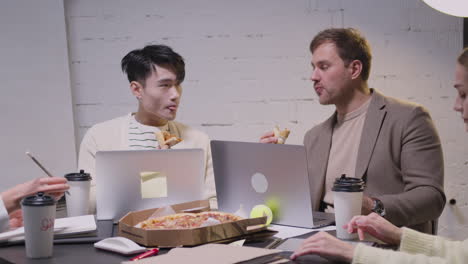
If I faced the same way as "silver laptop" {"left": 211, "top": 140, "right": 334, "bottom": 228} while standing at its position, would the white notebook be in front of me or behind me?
behind

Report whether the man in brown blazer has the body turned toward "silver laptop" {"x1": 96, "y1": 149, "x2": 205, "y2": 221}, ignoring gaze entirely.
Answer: yes

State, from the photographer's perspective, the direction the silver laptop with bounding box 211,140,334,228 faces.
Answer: facing away from the viewer and to the right of the viewer

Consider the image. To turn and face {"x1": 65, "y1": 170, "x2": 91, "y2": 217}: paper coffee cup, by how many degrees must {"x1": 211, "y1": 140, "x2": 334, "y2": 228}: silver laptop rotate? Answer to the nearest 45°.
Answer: approximately 135° to its left

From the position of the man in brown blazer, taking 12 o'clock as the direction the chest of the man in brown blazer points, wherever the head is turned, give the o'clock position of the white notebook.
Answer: The white notebook is roughly at 12 o'clock from the man in brown blazer.

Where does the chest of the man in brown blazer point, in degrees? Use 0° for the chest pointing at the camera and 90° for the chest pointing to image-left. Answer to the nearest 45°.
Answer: approximately 45°

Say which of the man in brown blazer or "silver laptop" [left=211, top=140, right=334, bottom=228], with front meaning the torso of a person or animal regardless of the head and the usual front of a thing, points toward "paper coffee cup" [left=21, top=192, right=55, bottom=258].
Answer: the man in brown blazer

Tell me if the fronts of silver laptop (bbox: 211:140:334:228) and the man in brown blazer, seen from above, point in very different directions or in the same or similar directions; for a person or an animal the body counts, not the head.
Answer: very different directions
